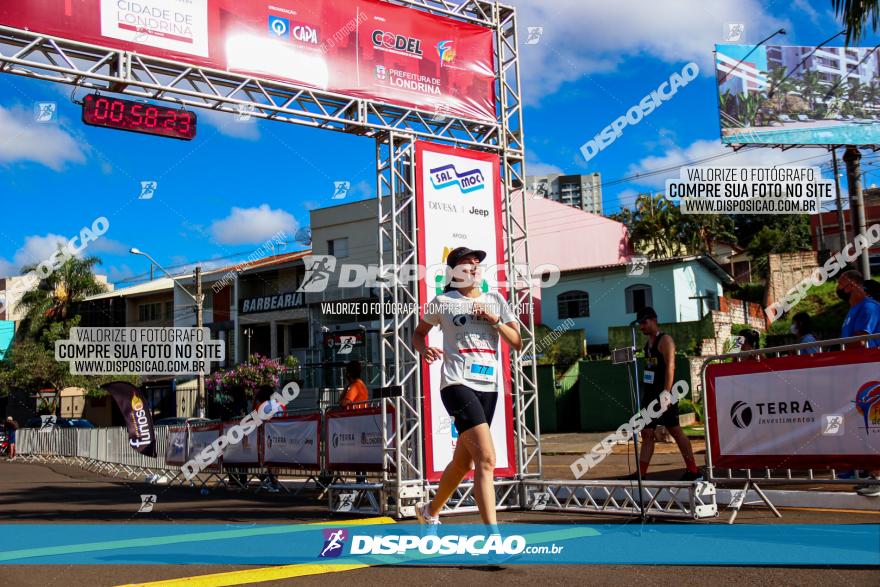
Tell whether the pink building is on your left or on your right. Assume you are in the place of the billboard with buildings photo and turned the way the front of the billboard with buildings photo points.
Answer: on your right

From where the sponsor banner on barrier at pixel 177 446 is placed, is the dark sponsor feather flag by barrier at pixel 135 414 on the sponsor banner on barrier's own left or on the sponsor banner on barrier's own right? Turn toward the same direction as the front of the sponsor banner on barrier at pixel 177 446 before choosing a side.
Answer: on the sponsor banner on barrier's own right

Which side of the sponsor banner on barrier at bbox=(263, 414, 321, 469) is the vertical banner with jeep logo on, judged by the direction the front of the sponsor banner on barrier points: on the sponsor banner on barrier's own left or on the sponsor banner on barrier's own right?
on the sponsor banner on barrier's own left

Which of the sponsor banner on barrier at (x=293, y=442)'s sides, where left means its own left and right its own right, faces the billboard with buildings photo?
back

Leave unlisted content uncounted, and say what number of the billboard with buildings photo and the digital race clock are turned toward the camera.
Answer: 2

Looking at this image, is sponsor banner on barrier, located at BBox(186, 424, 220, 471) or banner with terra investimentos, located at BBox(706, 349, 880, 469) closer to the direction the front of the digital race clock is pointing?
the banner with terra investimentos
